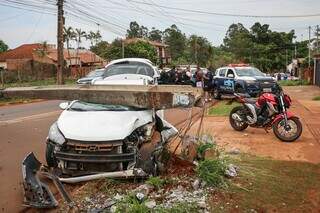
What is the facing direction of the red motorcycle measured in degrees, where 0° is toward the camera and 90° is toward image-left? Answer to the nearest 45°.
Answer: approximately 315°

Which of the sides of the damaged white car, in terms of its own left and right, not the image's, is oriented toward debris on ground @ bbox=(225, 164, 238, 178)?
left

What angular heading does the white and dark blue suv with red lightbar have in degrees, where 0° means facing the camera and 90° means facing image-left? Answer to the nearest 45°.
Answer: approximately 315°

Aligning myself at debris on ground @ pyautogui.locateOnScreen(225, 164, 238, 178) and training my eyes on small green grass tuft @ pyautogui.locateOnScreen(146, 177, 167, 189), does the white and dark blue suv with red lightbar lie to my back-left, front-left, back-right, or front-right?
back-right

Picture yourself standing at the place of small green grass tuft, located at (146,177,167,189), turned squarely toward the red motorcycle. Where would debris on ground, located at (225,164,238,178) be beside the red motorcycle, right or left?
right

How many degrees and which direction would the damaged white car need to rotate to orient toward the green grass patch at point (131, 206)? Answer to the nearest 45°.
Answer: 0° — it already faces it

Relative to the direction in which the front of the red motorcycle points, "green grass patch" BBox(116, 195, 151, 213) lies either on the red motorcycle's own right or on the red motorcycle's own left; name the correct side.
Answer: on the red motorcycle's own right

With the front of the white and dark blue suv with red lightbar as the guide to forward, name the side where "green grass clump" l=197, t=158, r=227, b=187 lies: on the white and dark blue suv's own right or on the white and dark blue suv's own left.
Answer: on the white and dark blue suv's own right
